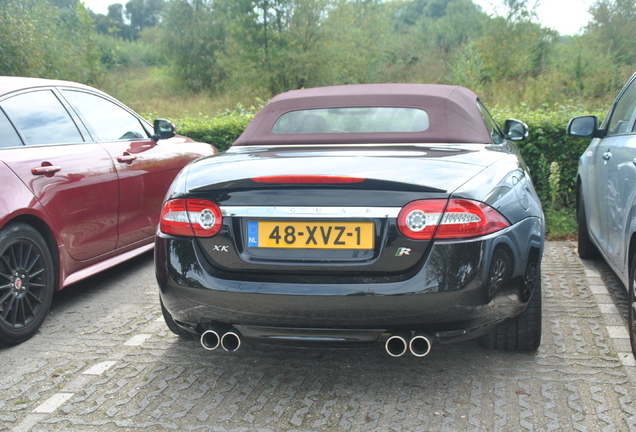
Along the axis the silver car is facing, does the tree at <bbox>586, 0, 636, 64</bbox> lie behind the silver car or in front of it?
in front

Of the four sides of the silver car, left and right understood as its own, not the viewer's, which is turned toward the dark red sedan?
left

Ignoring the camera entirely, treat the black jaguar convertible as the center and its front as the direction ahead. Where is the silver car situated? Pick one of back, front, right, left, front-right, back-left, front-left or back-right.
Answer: front-right

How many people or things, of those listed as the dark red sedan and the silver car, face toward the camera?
0

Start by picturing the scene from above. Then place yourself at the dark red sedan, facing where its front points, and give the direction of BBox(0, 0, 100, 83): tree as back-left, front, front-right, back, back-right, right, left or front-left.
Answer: front-left

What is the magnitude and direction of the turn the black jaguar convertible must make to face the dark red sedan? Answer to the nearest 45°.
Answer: approximately 45° to its left

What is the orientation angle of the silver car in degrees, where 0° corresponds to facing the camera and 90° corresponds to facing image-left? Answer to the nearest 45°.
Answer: approximately 135°

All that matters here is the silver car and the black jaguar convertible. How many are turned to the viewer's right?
0

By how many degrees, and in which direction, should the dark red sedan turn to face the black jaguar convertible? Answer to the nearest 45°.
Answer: approximately 90° to its right

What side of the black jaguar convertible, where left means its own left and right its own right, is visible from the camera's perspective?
back

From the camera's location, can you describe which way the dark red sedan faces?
facing away from the viewer and to the right of the viewer

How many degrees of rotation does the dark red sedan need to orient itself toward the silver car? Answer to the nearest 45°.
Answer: approximately 90° to its right

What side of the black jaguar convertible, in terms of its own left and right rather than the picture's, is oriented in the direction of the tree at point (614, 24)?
front

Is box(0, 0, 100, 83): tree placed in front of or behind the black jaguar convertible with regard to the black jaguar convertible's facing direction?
in front
